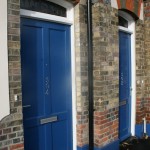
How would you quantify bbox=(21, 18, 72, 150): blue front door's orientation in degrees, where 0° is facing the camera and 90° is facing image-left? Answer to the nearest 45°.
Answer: approximately 315°

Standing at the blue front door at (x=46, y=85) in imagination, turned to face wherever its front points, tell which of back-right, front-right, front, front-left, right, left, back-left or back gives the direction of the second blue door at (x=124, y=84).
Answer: left

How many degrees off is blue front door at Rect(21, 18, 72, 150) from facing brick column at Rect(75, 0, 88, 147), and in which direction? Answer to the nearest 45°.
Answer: approximately 90° to its left

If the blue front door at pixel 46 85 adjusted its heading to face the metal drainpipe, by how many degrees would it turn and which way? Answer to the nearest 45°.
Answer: approximately 90° to its left
